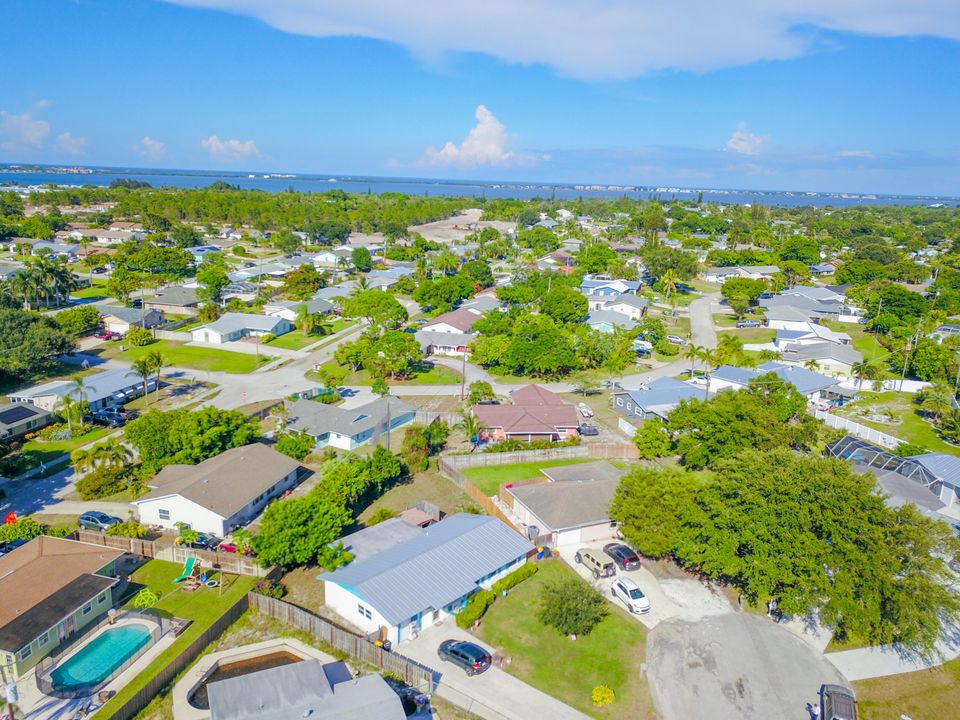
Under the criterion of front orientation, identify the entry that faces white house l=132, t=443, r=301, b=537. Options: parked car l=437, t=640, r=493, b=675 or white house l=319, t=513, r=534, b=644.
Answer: the parked car

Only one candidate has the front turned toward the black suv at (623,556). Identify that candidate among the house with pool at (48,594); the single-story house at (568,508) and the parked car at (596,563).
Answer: the single-story house

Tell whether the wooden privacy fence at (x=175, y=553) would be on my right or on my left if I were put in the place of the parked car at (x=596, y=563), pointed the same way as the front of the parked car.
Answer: on my left

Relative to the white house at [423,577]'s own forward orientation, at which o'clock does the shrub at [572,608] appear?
The shrub is roughly at 11 o'clock from the white house.

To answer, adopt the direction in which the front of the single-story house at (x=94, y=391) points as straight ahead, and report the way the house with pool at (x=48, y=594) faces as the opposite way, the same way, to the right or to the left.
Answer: the opposite way

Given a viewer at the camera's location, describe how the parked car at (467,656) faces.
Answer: facing away from the viewer and to the left of the viewer

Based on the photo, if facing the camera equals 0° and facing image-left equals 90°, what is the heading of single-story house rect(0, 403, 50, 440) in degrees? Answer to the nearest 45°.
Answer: approximately 315°

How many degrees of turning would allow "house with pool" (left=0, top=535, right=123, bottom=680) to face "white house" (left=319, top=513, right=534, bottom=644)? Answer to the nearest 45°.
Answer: approximately 180°

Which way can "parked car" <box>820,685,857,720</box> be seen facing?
away from the camera

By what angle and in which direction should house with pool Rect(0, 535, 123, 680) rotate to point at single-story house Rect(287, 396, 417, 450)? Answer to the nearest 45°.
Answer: approximately 90° to its right

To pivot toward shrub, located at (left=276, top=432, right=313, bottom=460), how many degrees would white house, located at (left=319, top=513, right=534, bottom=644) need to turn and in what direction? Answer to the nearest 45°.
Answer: approximately 180°

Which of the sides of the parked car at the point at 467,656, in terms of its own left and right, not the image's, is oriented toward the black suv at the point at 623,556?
right
